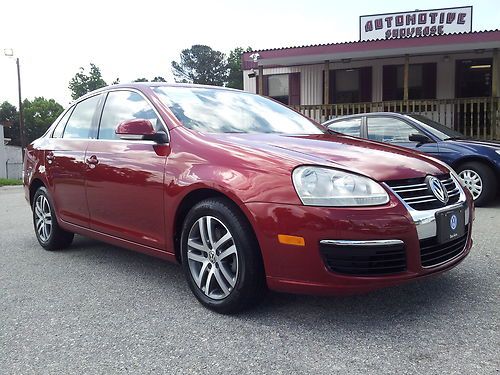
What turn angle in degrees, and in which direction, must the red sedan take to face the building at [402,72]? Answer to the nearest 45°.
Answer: approximately 135° to its left

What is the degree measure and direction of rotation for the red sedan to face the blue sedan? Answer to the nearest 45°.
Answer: approximately 90° to its left

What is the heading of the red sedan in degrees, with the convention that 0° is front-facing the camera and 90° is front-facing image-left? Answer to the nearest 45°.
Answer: approximately 315°

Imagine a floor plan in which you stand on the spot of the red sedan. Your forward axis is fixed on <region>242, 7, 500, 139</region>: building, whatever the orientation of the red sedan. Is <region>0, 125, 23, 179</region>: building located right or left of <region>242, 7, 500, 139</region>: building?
left

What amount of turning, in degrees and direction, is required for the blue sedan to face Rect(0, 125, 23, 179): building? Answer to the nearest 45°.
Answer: approximately 180°

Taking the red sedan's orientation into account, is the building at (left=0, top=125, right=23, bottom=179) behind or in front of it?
behind

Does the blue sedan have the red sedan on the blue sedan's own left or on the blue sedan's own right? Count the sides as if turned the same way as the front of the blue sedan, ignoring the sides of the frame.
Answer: on the blue sedan's own right

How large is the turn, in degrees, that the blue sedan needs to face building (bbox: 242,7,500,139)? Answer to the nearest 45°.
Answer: approximately 135° to its left
